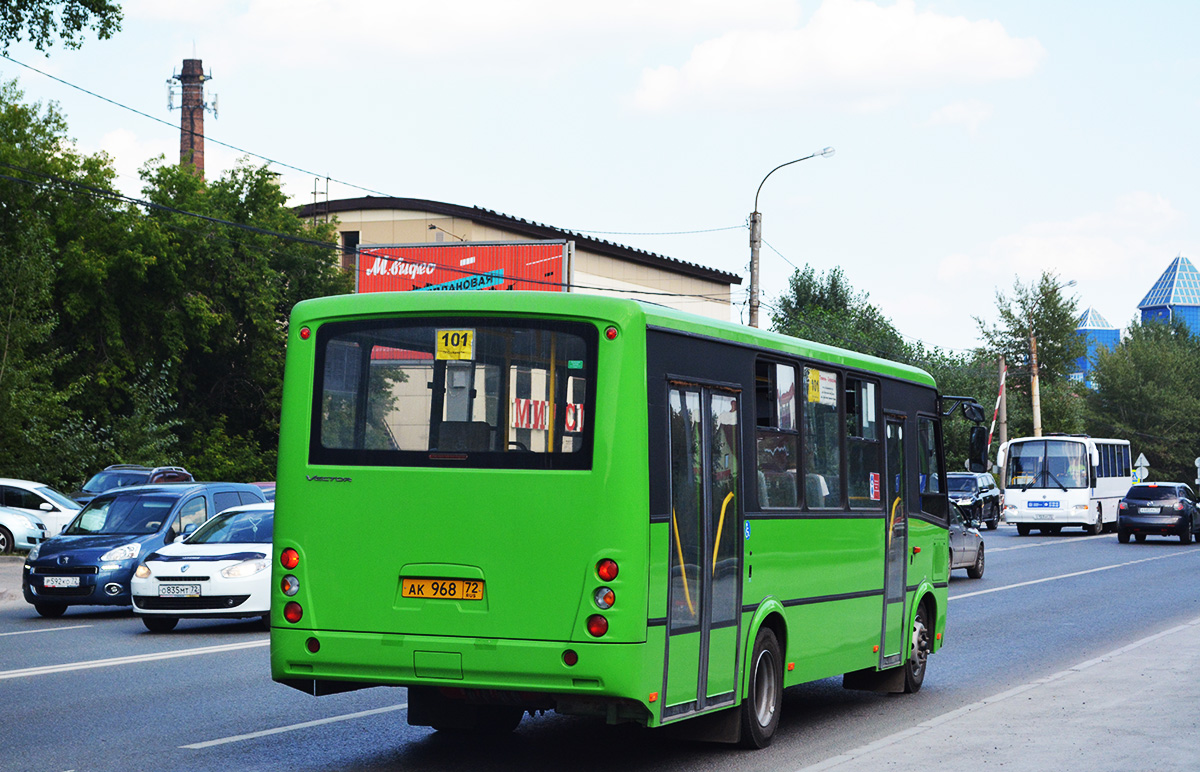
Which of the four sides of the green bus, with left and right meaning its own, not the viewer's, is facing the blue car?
left

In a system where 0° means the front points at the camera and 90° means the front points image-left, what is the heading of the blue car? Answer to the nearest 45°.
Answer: approximately 45°

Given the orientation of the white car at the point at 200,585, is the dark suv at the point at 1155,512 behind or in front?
behind

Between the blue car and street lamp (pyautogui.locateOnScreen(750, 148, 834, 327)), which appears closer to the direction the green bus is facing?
the street lamp

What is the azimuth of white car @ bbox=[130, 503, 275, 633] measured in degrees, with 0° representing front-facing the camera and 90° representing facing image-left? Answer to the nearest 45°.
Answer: approximately 45°

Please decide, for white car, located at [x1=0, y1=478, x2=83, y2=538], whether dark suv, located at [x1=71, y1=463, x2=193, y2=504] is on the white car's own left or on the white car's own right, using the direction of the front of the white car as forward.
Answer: on the white car's own left

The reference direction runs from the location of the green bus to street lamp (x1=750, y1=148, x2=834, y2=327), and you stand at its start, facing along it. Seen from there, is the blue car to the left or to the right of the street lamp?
left

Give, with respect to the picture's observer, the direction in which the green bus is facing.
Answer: facing away from the viewer and to the right of the viewer

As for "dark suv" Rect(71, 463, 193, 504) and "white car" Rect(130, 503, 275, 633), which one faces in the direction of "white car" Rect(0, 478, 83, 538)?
the dark suv

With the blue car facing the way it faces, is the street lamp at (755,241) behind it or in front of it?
behind
